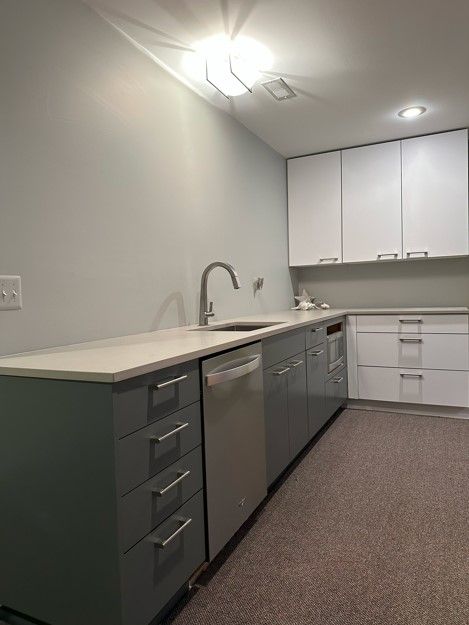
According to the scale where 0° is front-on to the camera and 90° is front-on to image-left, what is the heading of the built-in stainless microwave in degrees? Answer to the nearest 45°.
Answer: approximately 270°

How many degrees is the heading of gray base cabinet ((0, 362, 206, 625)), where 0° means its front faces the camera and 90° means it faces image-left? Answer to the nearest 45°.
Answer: approximately 315°

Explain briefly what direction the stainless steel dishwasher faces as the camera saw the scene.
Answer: facing the viewer and to the right of the viewer

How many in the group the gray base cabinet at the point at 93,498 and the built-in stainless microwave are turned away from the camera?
0

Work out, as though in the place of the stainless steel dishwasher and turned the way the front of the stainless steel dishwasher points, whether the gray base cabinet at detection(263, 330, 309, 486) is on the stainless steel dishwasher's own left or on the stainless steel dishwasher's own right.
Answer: on the stainless steel dishwasher's own left

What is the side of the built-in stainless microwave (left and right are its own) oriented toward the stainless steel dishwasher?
right

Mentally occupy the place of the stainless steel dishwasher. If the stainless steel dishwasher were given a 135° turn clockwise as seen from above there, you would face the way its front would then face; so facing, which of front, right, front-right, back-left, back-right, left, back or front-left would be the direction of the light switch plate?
front

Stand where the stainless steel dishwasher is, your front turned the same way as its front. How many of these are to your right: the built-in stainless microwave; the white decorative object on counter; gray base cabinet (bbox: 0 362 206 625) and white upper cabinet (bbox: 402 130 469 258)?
1

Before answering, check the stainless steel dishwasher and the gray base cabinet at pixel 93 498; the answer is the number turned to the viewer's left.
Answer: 0

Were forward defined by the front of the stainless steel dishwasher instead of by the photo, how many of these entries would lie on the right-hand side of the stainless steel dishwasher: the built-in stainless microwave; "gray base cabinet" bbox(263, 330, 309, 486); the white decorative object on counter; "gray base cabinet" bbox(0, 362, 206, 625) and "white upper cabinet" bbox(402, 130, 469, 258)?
1
